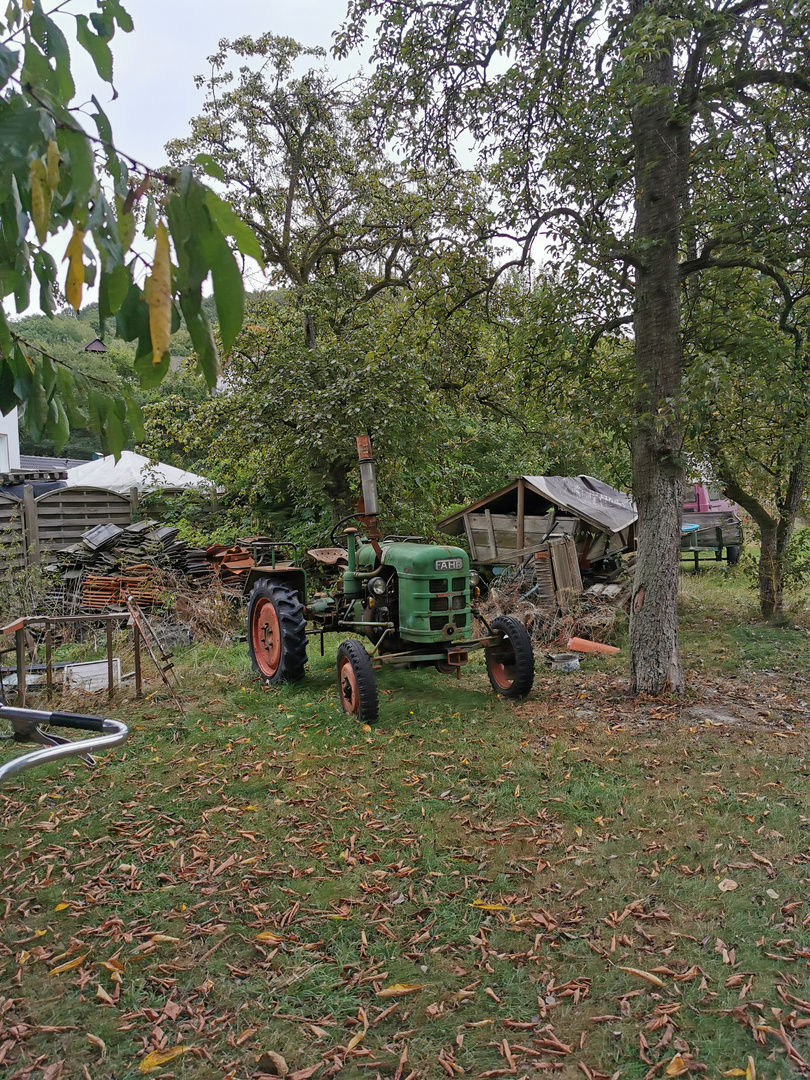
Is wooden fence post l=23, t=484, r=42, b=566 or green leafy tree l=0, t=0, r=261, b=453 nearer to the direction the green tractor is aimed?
the green leafy tree

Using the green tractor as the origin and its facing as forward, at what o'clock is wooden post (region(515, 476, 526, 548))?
The wooden post is roughly at 8 o'clock from the green tractor.

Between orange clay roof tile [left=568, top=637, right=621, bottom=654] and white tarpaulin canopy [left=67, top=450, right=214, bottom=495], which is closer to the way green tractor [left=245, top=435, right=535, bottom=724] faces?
the orange clay roof tile

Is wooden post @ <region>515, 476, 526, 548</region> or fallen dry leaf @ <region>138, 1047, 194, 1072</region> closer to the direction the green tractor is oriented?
the fallen dry leaf

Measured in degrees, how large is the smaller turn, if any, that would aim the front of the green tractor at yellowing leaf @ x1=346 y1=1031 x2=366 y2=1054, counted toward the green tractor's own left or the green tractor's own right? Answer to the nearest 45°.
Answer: approximately 45° to the green tractor's own right

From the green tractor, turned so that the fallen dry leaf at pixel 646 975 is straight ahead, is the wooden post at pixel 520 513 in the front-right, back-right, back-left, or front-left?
back-left

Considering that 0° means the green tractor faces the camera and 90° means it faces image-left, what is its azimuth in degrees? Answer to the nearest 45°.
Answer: approximately 315°

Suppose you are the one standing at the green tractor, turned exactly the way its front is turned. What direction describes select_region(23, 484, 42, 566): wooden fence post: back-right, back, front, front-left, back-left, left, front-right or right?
back

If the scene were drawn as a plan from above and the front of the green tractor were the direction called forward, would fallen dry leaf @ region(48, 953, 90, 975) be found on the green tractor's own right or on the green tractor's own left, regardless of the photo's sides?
on the green tractor's own right

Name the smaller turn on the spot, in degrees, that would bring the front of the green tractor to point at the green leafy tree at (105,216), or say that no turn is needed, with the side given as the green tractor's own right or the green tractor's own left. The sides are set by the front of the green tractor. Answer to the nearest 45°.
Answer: approximately 45° to the green tractor's own right

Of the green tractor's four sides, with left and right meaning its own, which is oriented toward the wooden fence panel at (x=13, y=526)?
back

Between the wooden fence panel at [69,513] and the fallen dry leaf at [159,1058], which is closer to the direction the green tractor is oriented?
the fallen dry leaf

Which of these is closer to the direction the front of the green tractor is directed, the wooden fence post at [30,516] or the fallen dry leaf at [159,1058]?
the fallen dry leaf
